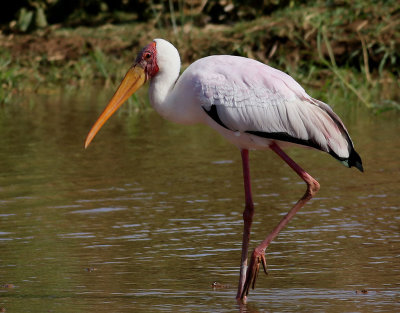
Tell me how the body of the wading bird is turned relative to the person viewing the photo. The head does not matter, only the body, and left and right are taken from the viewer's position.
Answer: facing to the left of the viewer
